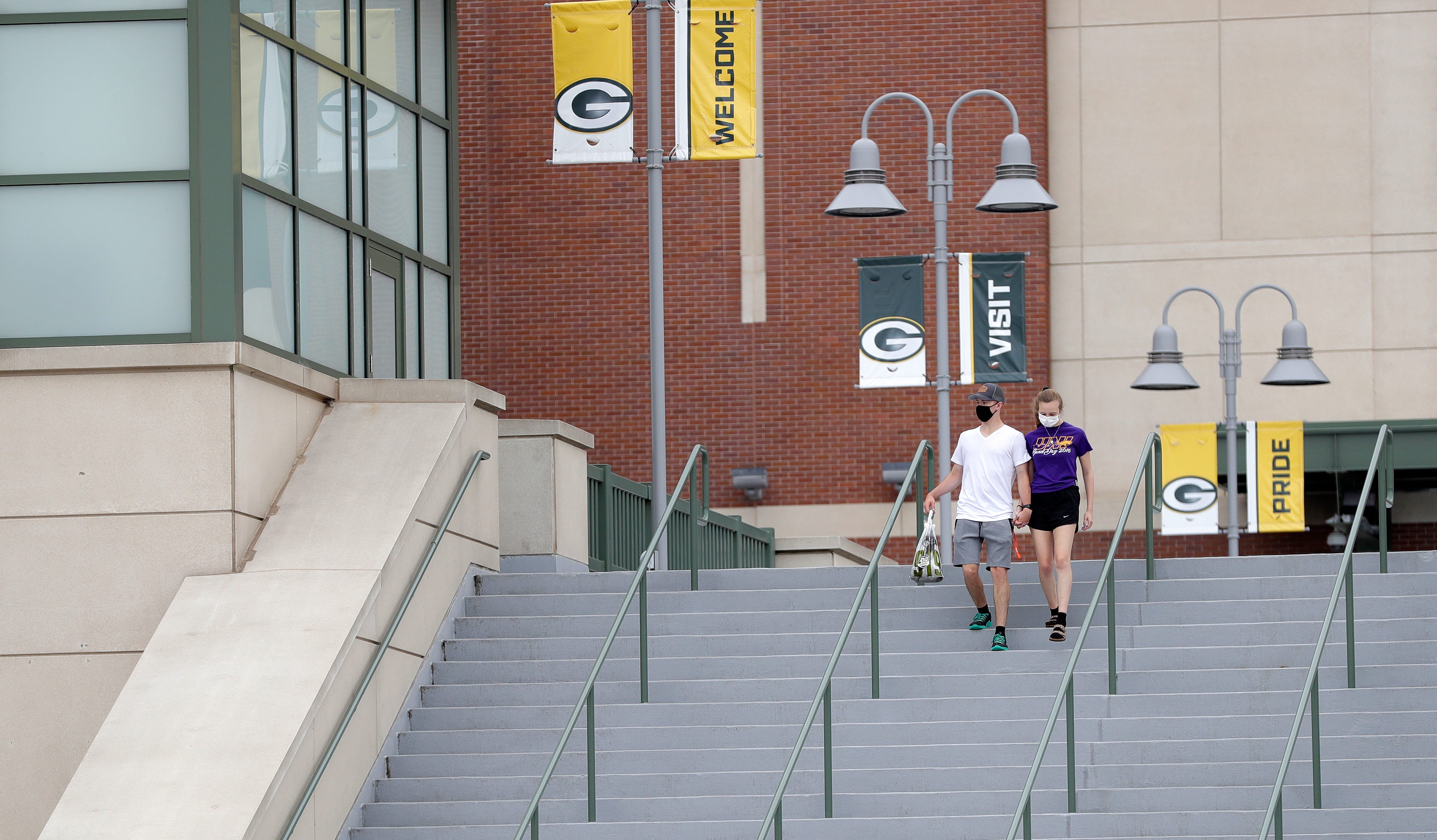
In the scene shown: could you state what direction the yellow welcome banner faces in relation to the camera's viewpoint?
facing the viewer

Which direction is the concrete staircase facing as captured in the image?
toward the camera

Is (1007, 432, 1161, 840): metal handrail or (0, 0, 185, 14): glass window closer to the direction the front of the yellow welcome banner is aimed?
the metal handrail

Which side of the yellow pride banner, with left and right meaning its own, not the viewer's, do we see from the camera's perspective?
front

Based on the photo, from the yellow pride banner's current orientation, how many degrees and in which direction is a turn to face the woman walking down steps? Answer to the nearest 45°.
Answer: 0° — it already faces them

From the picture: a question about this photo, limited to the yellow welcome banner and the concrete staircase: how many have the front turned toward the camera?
2

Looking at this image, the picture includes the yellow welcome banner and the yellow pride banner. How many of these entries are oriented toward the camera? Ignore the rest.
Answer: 2

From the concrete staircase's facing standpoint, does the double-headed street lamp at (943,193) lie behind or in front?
behind

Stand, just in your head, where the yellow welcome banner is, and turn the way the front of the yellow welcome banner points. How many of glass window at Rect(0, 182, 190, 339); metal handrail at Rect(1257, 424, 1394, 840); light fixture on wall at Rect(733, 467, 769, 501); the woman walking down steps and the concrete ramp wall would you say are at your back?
1
